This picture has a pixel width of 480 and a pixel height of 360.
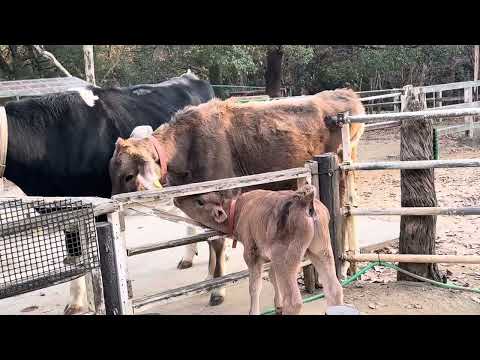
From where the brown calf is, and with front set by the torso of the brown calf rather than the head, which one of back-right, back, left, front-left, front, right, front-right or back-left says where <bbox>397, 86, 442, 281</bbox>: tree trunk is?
right

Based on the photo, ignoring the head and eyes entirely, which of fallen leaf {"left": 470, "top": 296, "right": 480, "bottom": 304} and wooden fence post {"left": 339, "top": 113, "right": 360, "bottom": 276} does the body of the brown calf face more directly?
the wooden fence post

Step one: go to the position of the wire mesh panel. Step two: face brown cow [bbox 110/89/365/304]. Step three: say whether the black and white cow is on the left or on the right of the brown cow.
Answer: left

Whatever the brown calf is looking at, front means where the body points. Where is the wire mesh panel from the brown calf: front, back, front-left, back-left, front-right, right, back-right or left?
left

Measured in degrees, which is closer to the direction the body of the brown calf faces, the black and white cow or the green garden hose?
the black and white cow

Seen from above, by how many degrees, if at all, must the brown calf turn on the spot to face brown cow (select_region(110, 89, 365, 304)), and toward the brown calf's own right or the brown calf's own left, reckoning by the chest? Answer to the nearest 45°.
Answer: approximately 45° to the brown calf's own right

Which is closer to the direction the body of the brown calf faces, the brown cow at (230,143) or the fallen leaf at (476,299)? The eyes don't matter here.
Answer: the brown cow

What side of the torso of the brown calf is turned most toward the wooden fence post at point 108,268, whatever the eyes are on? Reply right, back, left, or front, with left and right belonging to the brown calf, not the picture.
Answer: left

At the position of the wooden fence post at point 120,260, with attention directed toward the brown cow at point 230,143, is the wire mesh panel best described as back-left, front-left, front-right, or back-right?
back-left

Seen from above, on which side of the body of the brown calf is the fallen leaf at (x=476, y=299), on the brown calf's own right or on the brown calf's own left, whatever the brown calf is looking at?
on the brown calf's own right

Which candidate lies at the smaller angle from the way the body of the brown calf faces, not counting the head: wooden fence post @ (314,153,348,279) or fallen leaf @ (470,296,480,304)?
the wooden fence post

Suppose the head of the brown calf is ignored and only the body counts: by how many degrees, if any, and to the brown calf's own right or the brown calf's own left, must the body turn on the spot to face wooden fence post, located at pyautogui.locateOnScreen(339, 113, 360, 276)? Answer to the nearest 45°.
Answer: approximately 90° to the brown calf's own right

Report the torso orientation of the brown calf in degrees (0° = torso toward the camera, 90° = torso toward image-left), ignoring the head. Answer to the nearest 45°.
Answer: approximately 135°

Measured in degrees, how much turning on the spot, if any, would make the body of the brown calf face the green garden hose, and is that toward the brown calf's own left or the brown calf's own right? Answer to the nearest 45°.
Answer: approximately 90° to the brown calf's own right
